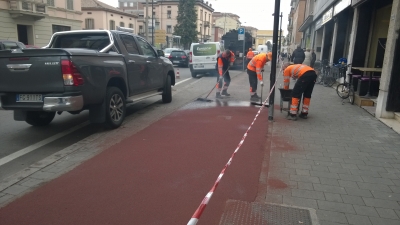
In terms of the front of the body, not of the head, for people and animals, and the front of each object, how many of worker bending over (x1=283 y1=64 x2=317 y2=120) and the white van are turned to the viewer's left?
1

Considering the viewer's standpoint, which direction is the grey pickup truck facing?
facing away from the viewer and to the right of the viewer

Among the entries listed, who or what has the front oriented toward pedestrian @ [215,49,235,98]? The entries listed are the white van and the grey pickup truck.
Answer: the grey pickup truck

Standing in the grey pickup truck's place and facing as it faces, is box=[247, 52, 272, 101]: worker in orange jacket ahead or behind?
ahead

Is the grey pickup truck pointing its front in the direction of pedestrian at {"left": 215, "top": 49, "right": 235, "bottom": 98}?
yes

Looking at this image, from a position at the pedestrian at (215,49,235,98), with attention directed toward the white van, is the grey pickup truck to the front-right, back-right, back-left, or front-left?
back-left

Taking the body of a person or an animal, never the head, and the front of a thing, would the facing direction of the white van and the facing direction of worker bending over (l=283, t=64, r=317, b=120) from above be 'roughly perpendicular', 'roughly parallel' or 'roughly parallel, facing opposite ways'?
roughly perpendicular

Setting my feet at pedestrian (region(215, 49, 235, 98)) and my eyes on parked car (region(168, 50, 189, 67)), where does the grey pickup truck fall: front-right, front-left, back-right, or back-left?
back-left

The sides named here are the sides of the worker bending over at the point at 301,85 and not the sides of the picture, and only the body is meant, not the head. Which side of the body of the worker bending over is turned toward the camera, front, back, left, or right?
left

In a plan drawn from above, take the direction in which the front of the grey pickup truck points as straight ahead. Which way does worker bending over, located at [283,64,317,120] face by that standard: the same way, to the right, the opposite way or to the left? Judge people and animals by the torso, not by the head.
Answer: to the left

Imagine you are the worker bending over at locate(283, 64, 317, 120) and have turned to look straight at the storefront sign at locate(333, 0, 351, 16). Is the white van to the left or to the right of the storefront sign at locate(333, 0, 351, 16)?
left
